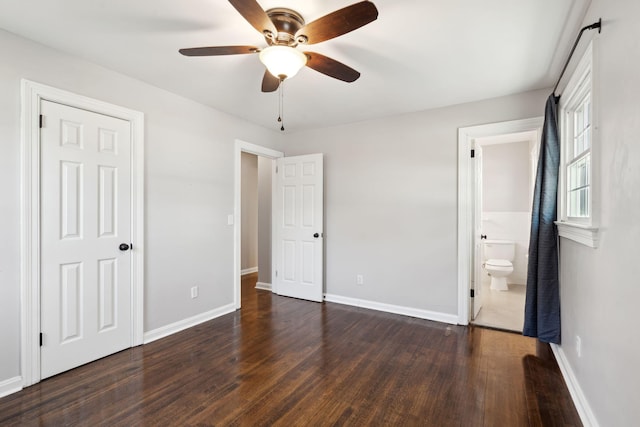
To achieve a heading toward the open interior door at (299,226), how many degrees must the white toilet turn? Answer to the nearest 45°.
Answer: approximately 45° to its right

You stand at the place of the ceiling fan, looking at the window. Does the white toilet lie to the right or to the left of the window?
left

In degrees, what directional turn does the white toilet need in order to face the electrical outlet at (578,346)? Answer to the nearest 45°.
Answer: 0° — it already faces it

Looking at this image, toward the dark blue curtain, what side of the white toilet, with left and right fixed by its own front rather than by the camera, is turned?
front

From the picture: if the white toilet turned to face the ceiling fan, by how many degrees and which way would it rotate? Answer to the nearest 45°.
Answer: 0° — it already faces it

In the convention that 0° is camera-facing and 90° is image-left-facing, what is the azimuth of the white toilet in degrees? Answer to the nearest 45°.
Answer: approximately 0°

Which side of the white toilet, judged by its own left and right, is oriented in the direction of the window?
front
